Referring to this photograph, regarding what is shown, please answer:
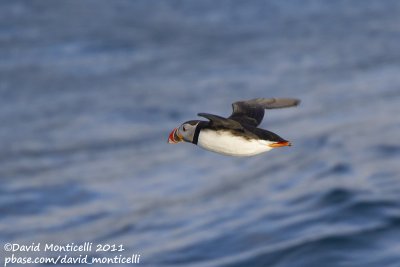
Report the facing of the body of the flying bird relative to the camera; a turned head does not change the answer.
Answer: to the viewer's left
